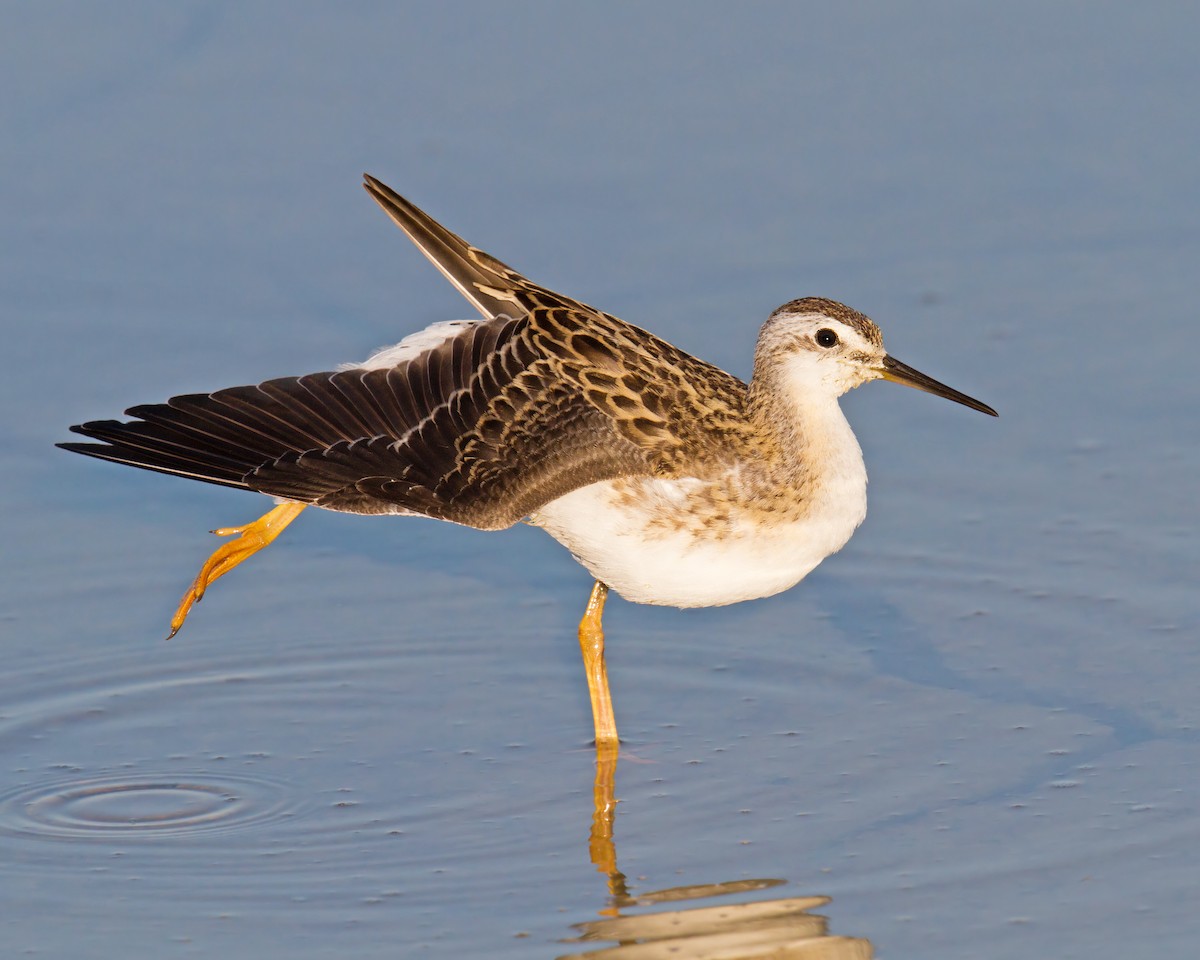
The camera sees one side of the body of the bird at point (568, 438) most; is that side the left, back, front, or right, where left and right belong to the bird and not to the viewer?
right
